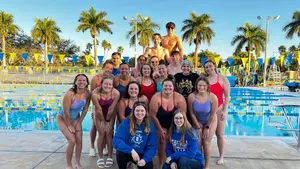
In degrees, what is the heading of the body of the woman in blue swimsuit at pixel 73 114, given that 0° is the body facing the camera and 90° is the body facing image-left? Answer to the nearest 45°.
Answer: approximately 315°

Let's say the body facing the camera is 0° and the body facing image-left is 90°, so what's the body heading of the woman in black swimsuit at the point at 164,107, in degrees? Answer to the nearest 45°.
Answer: approximately 0°

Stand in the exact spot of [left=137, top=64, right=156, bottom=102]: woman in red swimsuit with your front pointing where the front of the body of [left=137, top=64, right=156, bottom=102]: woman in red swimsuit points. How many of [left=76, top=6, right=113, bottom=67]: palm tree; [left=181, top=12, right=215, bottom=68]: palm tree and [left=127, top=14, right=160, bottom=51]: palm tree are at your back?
3

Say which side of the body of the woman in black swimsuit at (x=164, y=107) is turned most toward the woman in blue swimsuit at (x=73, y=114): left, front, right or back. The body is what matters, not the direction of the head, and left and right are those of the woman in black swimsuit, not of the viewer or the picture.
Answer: right

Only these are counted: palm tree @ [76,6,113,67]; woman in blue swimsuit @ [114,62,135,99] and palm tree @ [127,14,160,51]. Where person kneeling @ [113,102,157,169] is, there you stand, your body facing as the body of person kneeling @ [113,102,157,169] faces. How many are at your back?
3

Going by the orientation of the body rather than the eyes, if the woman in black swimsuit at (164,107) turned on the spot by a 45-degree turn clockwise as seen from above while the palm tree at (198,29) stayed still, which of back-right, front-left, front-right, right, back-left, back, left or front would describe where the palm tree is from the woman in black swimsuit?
back-right

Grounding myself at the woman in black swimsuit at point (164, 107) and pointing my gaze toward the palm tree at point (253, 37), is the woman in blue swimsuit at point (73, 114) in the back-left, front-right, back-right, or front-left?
back-left

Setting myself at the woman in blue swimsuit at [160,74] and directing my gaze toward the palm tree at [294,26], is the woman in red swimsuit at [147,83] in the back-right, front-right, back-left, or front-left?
back-left
